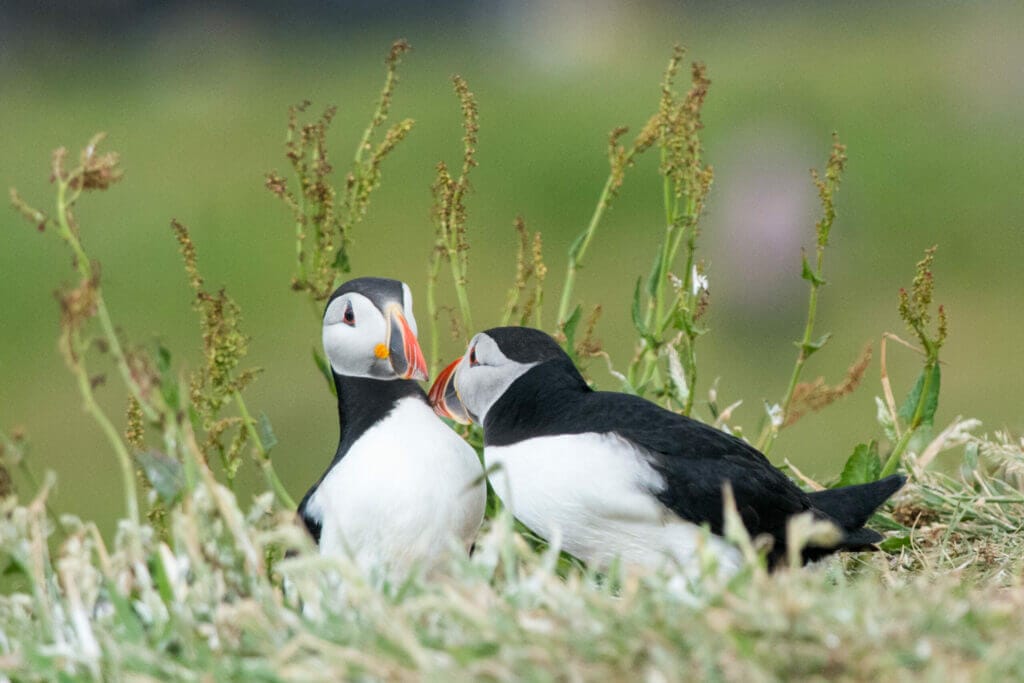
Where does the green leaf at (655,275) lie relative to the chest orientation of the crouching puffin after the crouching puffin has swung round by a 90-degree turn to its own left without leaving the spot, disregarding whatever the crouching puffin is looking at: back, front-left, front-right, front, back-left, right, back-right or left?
back

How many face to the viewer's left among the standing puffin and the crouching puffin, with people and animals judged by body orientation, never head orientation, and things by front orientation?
1

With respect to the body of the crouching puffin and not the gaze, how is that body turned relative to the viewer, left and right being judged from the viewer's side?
facing to the left of the viewer

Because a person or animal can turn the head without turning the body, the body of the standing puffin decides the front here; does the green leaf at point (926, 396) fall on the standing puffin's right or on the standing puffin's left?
on the standing puffin's left

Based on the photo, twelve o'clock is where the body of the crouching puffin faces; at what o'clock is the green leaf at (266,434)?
The green leaf is roughly at 1 o'clock from the crouching puffin.

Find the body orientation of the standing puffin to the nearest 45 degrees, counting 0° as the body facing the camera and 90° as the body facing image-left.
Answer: approximately 315°

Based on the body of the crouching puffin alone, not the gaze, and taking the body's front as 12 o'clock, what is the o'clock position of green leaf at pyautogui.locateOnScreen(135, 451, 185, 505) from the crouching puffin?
The green leaf is roughly at 11 o'clock from the crouching puffin.

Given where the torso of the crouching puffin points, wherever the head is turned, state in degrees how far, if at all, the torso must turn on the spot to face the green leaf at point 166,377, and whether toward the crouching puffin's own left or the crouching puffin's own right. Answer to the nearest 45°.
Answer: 0° — it already faces it
